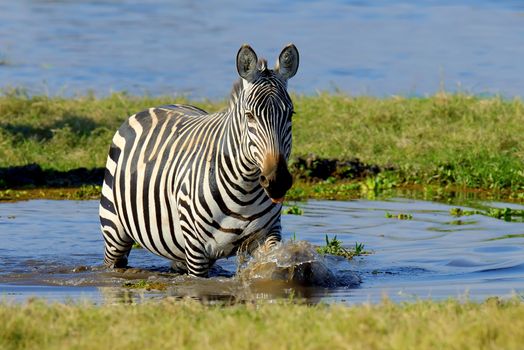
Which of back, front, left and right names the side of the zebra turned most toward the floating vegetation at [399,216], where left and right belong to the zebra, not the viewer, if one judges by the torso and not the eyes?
left

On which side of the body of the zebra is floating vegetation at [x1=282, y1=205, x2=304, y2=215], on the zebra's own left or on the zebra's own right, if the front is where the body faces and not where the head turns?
on the zebra's own left

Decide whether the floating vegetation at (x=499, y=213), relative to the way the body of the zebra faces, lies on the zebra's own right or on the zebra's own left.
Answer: on the zebra's own left

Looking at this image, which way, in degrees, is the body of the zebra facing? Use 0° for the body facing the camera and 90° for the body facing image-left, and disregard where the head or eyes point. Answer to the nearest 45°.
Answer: approximately 315°
